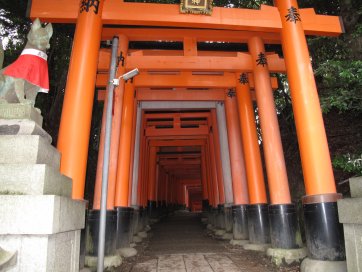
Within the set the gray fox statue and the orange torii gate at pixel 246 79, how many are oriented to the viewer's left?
0

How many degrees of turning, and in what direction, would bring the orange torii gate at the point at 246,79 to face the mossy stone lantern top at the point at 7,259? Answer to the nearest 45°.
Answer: approximately 45° to its right

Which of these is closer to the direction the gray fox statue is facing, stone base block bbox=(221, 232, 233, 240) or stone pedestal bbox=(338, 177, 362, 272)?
the stone pedestal

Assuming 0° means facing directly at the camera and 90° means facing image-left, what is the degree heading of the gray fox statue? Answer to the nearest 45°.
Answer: approximately 315°

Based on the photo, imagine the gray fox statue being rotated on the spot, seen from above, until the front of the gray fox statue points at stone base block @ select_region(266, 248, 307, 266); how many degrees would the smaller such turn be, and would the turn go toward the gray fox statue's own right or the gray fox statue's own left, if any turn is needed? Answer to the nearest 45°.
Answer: approximately 45° to the gray fox statue's own left

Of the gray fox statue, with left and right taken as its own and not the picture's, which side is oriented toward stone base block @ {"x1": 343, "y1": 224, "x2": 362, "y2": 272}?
front

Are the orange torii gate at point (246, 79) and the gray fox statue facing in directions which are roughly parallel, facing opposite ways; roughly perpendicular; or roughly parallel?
roughly perpendicular
